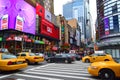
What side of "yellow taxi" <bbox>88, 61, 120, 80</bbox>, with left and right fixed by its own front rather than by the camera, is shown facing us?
left

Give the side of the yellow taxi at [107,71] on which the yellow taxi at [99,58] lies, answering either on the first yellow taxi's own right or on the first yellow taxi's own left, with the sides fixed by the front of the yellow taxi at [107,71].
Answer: on the first yellow taxi's own right
